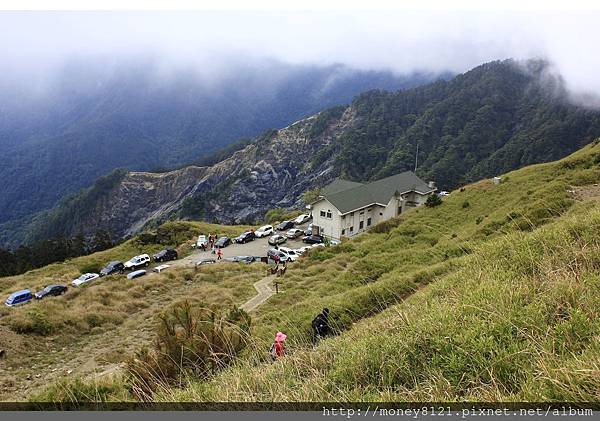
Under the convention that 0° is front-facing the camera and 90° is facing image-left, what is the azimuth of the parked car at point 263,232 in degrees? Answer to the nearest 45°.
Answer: approximately 45°

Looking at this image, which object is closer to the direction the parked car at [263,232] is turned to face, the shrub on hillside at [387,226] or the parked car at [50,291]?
the parked car

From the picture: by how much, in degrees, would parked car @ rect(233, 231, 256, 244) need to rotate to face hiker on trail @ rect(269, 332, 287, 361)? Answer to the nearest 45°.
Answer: approximately 45° to its left

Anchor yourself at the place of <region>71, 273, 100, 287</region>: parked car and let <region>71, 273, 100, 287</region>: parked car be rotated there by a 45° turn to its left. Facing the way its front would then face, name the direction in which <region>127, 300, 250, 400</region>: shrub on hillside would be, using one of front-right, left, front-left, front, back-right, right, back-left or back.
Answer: front

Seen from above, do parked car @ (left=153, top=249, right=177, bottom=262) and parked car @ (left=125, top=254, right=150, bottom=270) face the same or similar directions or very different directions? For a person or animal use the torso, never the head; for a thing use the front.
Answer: same or similar directions

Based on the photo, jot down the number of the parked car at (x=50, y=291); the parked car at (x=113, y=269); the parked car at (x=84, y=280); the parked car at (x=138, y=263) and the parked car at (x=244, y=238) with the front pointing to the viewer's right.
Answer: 0

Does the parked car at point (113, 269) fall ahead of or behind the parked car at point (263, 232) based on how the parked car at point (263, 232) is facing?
ahead

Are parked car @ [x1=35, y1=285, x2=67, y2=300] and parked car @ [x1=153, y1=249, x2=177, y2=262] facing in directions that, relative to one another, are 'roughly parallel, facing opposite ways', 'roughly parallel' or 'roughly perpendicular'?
roughly parallel

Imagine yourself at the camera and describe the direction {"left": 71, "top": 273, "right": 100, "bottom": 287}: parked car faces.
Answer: facing the viewer and to the left of the viewer

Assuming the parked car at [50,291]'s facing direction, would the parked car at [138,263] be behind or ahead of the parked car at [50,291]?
behind

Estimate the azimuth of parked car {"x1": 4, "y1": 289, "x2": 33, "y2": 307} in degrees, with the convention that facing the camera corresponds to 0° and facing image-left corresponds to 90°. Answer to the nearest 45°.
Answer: approximately 45°

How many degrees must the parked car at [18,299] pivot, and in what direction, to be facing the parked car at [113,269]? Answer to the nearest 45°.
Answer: approximately 180°
